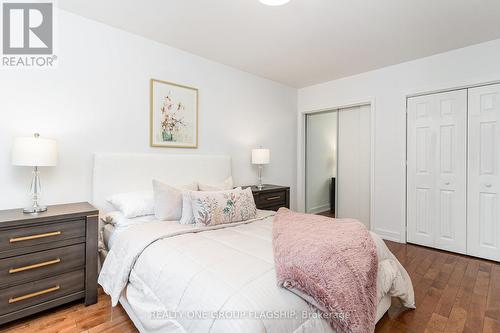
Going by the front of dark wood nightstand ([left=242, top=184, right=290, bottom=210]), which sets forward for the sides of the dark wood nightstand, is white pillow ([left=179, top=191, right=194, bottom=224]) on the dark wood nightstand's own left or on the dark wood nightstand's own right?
on the dark wood nightstand's own right

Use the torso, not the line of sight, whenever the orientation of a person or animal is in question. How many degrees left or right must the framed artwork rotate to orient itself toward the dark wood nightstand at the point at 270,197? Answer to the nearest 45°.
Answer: approximately 45° to its left

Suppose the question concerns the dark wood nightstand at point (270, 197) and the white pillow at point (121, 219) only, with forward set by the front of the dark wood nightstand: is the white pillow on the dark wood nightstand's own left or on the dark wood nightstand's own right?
on the dark wood nightstand's own right

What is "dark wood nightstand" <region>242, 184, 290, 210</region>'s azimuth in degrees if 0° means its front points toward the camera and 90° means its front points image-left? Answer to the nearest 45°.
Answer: approximately 315°

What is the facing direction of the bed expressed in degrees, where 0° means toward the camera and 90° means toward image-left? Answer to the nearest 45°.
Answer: approximately 315°

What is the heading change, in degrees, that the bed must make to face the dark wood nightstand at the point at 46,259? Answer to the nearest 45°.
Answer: approximately 135° to its right

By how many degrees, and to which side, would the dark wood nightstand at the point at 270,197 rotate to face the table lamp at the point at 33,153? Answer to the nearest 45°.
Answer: approximately 90° to its right

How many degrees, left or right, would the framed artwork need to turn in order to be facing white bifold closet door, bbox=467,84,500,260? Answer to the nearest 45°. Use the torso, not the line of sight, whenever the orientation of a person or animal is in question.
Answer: approximately 45° to its left
